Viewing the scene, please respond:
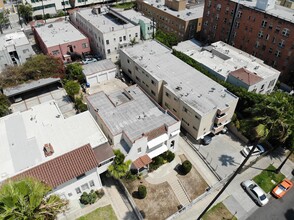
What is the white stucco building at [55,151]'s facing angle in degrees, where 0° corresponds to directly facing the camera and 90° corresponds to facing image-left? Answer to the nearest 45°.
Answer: approximately 315°

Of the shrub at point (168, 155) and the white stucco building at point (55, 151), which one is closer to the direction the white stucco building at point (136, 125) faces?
the shrub

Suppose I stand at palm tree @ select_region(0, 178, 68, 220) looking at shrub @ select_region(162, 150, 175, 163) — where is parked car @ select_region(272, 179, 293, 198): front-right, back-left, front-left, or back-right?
front-right

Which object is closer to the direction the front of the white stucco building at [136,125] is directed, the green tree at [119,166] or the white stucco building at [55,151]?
the green tree

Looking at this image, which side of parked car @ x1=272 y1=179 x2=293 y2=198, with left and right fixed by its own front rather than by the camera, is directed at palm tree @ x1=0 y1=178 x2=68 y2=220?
front

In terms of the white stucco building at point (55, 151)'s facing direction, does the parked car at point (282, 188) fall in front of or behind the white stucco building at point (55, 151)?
in front

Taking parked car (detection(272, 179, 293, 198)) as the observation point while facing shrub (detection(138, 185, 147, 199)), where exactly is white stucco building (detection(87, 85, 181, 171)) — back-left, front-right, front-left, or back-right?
front-right

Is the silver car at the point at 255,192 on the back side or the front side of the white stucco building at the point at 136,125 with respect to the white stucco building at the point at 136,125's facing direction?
on the front side

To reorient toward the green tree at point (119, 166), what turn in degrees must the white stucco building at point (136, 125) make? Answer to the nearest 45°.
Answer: approximately 45° to its right

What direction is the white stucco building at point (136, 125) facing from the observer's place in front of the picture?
facing the viewer and to the right of the viewer

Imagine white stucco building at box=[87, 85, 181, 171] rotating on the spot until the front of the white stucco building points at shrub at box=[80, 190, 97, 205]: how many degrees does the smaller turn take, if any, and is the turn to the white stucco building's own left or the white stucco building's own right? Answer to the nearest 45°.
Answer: approximately 90° to the white stucco building's own right

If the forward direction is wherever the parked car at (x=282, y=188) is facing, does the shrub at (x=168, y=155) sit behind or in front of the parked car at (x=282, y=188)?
in front

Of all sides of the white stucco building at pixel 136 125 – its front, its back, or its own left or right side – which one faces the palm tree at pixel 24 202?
right

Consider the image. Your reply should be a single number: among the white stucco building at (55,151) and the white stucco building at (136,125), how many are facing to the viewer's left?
0
